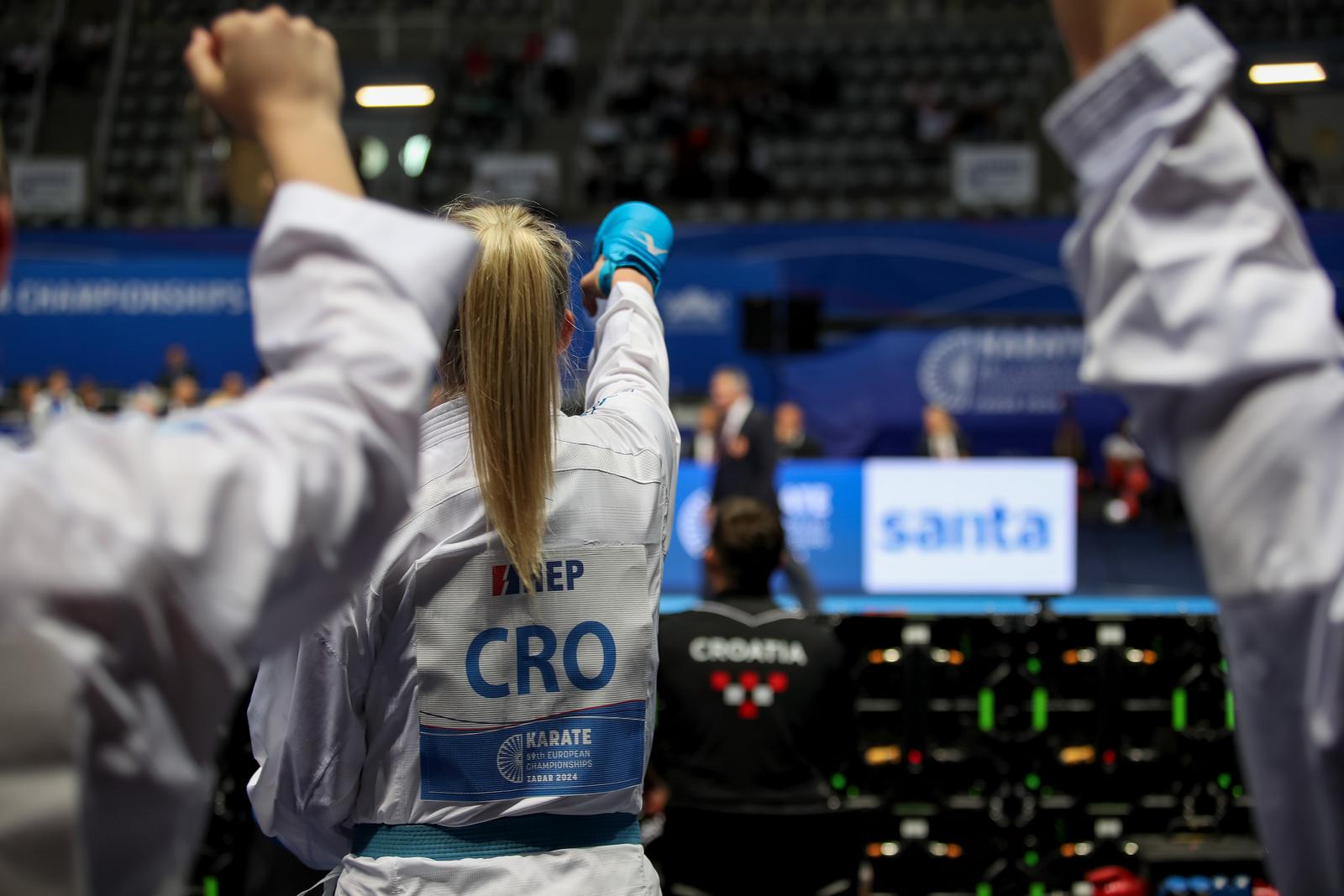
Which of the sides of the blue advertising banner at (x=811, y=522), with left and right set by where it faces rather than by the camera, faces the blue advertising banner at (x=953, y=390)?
back

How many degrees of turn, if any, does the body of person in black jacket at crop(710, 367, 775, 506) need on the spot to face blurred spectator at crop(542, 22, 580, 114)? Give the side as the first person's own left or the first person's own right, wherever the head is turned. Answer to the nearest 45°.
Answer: approximately 135° to the first person's own right

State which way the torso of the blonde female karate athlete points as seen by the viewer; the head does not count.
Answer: away from the camera

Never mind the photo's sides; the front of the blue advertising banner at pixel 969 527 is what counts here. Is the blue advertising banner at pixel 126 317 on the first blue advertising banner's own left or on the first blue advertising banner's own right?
on the first blue advertising banner's own right

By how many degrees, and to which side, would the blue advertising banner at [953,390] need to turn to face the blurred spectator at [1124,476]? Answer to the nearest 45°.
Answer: approximately 90° to its left

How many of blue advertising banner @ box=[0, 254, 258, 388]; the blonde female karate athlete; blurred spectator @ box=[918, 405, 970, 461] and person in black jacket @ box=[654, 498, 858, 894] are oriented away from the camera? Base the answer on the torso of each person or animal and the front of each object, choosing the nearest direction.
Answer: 2

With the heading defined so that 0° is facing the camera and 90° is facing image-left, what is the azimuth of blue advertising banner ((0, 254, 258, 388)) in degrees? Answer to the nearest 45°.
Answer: approximately 0°

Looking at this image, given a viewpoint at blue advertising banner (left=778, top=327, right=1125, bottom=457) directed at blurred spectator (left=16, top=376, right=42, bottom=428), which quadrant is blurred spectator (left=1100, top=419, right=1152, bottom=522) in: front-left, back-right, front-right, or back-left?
back-left

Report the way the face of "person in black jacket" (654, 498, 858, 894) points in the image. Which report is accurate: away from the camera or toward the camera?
away from the camera
